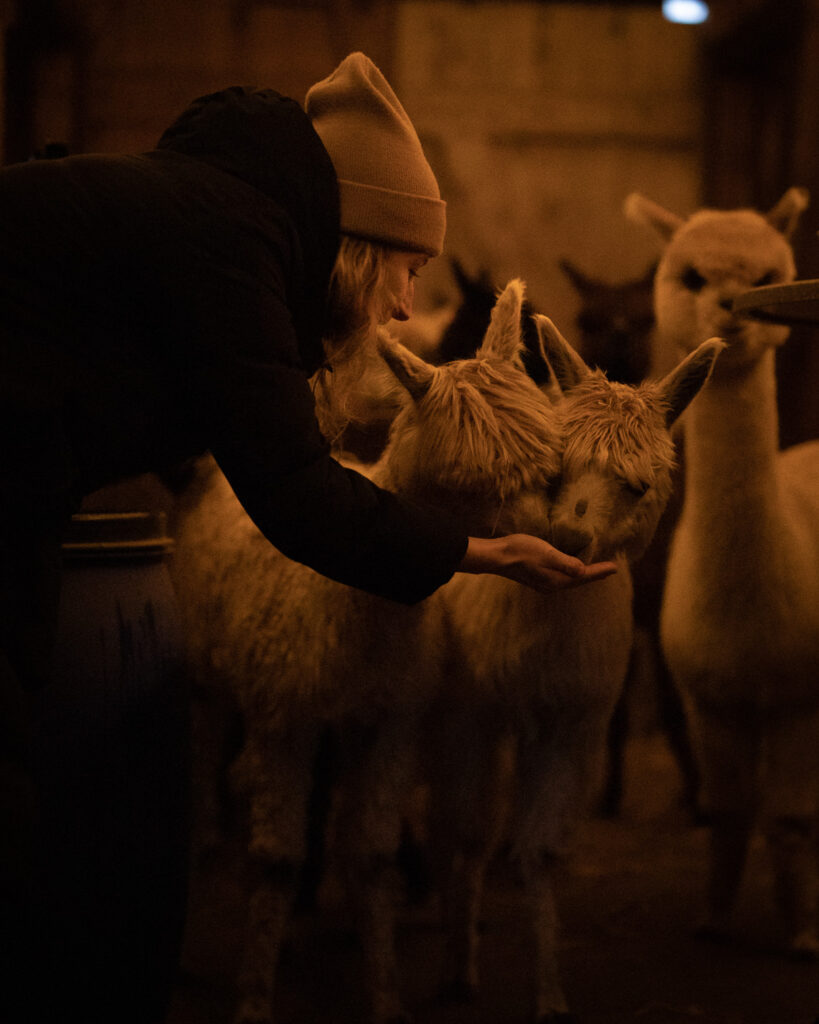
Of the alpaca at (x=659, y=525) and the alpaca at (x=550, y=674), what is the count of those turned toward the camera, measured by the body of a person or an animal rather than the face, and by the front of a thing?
2

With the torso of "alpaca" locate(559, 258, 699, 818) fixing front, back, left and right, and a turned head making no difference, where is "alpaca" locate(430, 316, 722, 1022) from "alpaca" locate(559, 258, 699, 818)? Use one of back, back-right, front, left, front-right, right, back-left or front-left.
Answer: front

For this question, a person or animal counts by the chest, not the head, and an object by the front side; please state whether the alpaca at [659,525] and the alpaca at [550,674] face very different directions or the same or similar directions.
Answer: same or similar directions

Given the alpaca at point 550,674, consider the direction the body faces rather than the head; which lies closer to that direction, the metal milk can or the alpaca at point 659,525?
the metal milk can

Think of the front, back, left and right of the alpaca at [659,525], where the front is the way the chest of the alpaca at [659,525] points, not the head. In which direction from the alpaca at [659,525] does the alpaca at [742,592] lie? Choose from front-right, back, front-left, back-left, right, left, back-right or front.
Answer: front

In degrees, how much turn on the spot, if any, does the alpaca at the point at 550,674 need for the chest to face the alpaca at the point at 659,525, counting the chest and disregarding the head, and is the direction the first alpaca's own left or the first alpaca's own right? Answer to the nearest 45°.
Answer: approximately 180°

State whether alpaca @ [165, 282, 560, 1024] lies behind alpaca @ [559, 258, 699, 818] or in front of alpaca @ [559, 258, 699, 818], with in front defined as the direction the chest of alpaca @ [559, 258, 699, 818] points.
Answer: in front

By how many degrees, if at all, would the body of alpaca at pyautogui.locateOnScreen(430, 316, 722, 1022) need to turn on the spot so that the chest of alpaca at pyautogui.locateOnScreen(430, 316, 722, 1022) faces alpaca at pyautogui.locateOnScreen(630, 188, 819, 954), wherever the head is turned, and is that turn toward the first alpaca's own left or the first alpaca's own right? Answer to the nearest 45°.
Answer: approximately 135° to the first alpaca's own left

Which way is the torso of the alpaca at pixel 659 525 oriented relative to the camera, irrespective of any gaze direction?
toward the camera

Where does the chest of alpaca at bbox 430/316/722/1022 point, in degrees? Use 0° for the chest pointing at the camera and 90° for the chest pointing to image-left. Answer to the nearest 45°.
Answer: approximately 0°

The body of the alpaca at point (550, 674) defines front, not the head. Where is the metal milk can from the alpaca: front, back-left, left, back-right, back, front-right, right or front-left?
front-right
